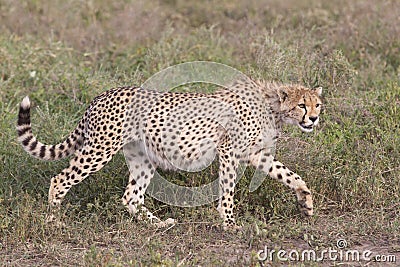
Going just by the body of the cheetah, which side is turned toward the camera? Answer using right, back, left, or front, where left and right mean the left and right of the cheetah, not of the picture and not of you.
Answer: right
